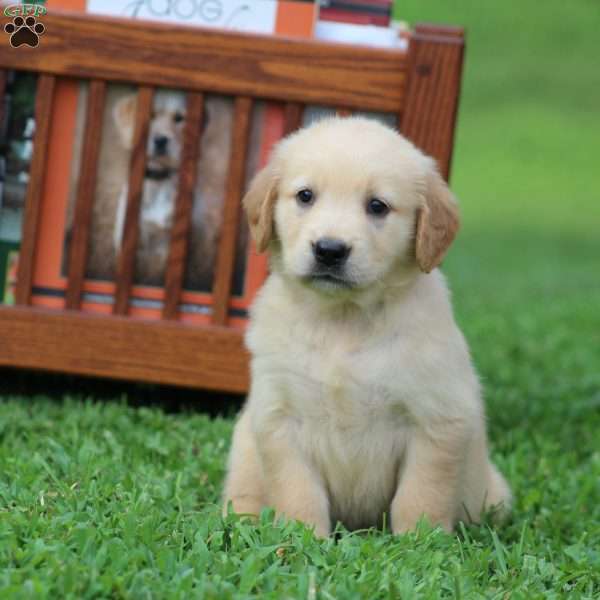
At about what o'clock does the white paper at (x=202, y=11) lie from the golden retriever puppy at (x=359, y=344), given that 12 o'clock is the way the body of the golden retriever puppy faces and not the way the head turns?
The white paper is roughly at 5 o'clock from the golden retriever puppy.

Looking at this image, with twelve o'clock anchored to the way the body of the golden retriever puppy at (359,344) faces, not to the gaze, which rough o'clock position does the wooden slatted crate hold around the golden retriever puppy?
The wooden slatted crate is roughly at 5 o'clock from the golden retriever puppy.

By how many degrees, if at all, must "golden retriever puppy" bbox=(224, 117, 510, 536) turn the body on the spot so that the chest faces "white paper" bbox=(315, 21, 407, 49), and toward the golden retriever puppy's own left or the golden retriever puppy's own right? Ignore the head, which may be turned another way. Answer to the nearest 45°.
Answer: approximately 180°
